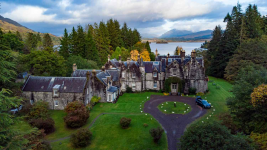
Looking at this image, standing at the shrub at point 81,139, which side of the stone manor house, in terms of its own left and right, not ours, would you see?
front

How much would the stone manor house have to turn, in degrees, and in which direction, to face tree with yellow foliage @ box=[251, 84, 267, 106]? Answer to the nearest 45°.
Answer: approximately 45° to its left

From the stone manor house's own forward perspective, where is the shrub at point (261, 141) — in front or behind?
in front

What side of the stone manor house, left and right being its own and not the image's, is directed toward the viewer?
front

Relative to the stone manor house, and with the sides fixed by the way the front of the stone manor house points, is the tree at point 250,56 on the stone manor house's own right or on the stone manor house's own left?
on the stone manor house's own left

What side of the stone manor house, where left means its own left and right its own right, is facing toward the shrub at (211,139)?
front

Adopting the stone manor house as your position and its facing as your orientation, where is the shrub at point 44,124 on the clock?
The shrub is roughly at 1 o'clock from the stone manor house.

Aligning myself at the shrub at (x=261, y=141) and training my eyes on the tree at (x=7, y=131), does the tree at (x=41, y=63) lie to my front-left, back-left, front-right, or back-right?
front-right

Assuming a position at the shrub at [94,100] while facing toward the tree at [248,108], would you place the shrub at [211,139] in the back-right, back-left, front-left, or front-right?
front-right

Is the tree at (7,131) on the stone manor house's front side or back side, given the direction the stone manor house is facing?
on the front side

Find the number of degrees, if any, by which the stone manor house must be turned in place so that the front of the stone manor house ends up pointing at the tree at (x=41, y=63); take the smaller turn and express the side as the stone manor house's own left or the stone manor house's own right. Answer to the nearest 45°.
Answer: approximately 90° to the stone manor house's own right
